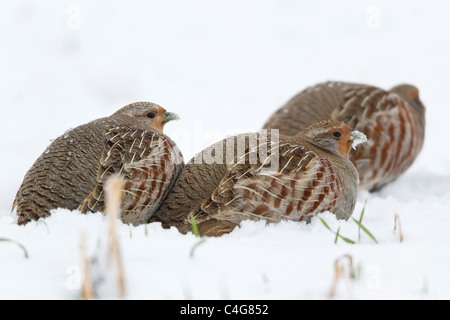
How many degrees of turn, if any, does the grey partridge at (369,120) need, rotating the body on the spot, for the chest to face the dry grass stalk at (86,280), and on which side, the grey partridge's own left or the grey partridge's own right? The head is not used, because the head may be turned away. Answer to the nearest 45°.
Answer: approximately 90° to the grey partridge's own right

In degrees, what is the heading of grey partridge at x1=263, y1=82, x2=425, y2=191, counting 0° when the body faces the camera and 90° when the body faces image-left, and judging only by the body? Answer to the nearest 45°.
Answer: approximately 270°

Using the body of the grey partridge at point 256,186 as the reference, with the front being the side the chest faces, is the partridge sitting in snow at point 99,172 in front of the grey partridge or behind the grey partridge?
behind

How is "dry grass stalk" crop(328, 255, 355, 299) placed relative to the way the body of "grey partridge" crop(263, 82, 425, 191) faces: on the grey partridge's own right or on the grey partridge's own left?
on the grey partridge's own right

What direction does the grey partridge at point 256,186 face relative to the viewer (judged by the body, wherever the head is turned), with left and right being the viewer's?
facing to the right of the viewer

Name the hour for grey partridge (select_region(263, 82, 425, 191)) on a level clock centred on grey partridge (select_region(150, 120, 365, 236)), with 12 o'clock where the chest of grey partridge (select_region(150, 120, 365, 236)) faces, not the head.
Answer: grey partridge (select_region(263, 82, 425, 191)) is roughly at 10 o'clock from grey partridge (select_region(150, 120, 365, 236)).

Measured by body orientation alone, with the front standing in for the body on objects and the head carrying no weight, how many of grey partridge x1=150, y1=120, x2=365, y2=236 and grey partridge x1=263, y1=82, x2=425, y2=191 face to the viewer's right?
2

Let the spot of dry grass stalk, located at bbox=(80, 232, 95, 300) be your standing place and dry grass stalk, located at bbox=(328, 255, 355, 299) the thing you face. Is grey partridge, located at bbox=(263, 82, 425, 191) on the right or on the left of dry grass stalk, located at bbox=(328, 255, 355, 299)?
left
